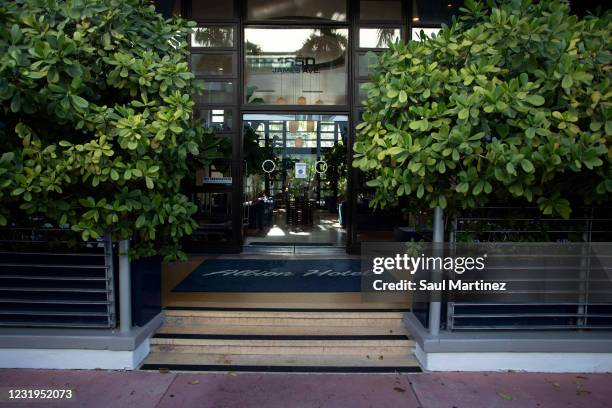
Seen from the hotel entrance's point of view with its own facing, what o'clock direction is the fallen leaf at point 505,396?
The fallen leaf is roughly at 11 o'clock from the hotel entrance.

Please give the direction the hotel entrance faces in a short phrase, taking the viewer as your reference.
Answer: facing the viewer

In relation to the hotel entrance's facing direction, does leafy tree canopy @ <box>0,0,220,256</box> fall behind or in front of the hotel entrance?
in front

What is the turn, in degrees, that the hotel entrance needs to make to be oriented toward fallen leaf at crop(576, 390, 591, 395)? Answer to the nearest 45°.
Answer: approximately 45° to its left

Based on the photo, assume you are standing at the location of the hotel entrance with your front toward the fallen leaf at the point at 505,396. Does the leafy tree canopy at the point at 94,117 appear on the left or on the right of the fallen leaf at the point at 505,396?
right

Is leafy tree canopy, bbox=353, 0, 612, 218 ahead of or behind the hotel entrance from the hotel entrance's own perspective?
ahead
